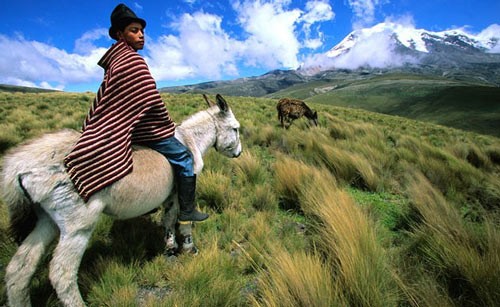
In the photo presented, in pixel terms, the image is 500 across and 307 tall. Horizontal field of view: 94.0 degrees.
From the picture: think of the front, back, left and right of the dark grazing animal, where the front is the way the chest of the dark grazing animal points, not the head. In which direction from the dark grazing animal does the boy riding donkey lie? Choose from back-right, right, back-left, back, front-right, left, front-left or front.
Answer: right

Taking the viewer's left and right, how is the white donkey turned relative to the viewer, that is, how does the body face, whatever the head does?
facing away from the viewer and to the right of the viewer

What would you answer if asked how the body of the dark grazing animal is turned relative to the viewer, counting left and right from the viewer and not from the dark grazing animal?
facing to the right of the viewer

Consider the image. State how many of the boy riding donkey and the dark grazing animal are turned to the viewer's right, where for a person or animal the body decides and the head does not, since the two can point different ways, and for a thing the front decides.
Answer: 2

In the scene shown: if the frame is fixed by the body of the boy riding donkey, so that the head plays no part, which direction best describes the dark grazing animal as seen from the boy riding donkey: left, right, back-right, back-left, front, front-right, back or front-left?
front-left

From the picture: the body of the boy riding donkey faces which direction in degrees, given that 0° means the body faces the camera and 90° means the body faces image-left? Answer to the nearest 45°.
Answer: approximately 270°

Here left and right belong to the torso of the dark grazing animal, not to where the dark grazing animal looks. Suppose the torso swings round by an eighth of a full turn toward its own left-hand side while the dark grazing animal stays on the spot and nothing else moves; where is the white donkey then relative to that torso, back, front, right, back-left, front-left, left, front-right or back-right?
back-right
